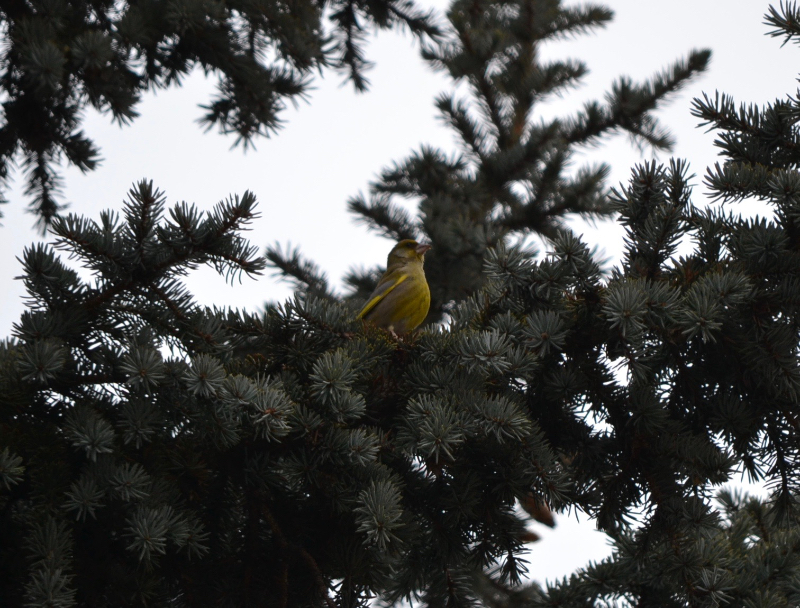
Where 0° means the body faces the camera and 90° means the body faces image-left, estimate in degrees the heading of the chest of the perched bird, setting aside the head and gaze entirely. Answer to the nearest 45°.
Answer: approximately 270°
